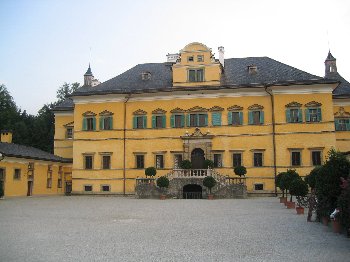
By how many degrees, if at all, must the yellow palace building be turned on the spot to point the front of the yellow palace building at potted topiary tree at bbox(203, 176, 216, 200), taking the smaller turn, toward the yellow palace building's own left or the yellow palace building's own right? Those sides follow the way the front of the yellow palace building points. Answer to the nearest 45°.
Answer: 0° — it already faces it

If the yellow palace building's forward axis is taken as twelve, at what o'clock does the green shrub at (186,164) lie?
The green shrub is roughly at 1 o'clock from the yellow palace building.

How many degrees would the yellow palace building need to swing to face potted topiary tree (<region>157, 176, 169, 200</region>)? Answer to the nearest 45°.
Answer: approximately 45° to its right

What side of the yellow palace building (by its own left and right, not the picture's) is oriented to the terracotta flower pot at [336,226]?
front

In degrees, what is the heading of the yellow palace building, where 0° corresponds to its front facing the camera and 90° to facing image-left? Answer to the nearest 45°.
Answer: approximately 0°
